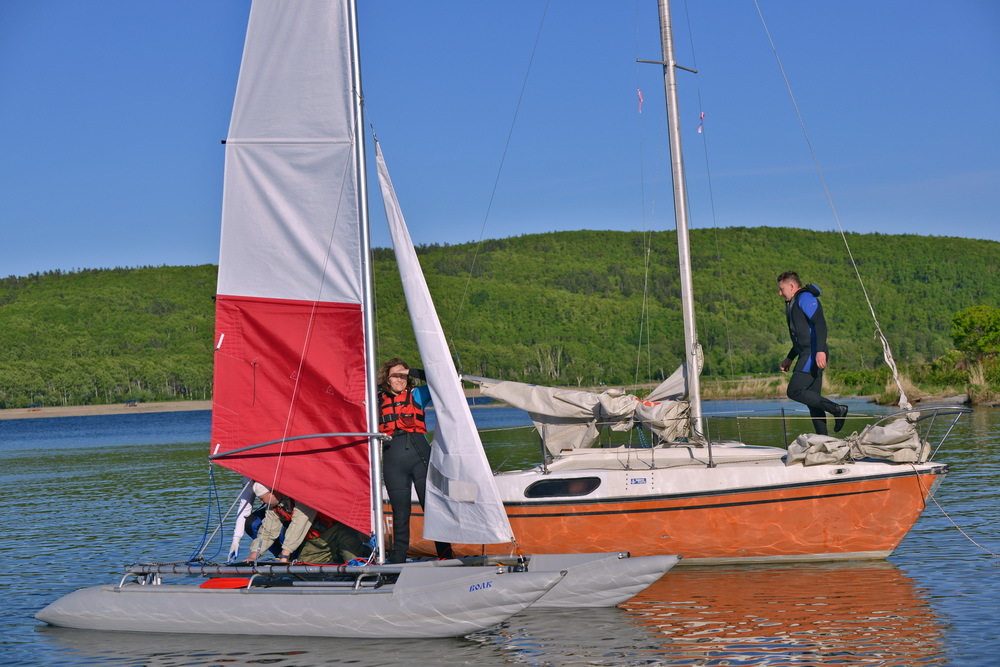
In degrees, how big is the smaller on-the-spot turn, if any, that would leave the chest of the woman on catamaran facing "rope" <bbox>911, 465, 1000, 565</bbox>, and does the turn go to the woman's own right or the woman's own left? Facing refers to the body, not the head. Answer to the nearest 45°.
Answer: approximately 90° to the woman's own left

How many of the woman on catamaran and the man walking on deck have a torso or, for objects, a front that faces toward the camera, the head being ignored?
1

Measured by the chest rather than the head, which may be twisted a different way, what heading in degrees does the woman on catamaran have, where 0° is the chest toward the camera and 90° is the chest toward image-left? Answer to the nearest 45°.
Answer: approximately 0°

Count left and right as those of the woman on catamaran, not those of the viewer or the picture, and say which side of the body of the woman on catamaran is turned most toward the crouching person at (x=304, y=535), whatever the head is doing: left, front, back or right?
right

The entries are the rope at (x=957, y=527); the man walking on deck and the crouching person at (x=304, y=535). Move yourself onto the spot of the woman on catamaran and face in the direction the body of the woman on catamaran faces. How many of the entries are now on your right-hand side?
1

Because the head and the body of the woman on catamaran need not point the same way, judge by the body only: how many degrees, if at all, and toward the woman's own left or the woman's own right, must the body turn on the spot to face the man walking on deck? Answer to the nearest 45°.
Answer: approximately 90° to the woman's own left
